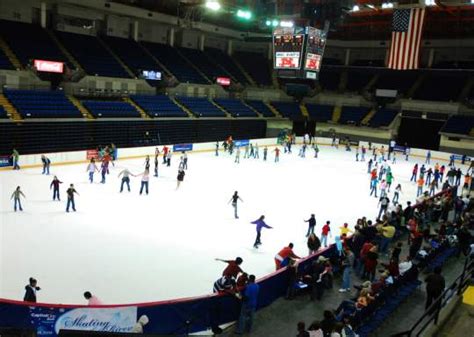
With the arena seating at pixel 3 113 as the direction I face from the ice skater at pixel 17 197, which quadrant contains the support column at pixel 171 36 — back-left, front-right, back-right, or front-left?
front-right

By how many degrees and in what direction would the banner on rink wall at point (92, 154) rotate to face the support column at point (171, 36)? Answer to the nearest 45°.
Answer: approximately 180°

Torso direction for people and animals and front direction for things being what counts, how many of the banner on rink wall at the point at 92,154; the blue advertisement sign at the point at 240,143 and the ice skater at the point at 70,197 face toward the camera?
3

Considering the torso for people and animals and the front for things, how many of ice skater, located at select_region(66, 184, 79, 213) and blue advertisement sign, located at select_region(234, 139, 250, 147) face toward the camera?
2

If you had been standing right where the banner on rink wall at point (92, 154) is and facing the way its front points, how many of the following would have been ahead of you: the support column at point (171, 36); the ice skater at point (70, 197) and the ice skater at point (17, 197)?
2

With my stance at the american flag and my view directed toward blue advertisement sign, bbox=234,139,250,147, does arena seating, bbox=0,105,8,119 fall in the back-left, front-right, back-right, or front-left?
front-left

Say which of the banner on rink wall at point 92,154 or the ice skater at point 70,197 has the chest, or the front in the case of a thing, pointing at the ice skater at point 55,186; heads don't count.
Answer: the banner on rink wall

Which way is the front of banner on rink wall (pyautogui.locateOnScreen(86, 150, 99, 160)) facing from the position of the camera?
facing the viewer

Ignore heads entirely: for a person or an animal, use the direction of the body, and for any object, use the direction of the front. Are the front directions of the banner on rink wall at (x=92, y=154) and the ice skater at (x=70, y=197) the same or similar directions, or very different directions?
same or similar directions

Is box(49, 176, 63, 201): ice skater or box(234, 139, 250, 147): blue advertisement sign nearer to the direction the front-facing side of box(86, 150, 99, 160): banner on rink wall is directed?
the ice skater

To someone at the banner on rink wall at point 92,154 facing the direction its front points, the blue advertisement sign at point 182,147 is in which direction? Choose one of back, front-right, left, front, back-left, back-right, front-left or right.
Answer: back-left

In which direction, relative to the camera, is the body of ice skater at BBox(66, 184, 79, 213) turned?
toward the camera

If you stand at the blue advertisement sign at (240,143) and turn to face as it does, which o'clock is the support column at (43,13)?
The support column is roughly at 3 o'clock from the blue advertisement sign.

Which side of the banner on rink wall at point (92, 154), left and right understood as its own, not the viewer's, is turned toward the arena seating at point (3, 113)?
right

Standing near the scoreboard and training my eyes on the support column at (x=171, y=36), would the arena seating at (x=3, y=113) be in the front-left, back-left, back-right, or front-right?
front-left
